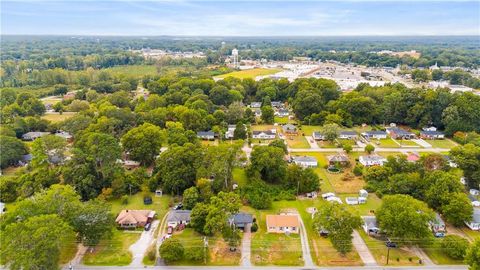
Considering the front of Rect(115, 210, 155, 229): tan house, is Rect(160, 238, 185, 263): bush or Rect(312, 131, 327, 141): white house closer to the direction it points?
the bush

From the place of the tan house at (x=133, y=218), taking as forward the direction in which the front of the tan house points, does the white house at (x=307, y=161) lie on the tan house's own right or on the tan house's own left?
on the tan house's own left

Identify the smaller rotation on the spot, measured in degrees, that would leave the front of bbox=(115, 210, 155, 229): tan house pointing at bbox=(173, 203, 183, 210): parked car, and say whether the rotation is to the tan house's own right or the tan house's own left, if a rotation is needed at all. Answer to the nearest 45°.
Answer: approximately 90° to the tan house's own left

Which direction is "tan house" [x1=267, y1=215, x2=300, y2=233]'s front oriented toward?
toward the camera

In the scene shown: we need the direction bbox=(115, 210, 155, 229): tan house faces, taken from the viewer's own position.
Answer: facing the viewer

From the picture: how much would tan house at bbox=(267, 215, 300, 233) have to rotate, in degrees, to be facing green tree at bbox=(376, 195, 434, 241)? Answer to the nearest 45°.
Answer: approximately 90° to its left

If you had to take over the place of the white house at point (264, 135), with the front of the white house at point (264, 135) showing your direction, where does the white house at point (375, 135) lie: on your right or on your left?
on your left

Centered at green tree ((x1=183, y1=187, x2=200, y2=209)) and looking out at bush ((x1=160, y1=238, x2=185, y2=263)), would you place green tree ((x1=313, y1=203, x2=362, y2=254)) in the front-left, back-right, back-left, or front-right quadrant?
front-left

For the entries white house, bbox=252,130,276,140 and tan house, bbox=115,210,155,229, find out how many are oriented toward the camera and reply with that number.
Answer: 2

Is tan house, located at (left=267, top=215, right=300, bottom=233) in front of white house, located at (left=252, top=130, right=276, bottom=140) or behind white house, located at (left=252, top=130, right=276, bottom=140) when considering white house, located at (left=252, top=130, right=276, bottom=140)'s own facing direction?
in front

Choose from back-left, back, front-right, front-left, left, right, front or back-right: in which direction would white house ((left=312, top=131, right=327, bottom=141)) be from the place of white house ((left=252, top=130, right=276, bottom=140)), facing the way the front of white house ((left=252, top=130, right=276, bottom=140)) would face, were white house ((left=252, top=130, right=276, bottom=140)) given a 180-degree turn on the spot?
right

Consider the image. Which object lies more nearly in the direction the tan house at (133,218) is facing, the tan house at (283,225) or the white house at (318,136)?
the tan house

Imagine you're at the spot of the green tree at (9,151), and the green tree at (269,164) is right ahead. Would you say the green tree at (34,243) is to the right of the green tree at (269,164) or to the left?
right

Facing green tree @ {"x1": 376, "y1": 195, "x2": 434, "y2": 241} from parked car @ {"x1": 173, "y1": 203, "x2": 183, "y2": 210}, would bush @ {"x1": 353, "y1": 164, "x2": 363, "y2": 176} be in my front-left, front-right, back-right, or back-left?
front-left

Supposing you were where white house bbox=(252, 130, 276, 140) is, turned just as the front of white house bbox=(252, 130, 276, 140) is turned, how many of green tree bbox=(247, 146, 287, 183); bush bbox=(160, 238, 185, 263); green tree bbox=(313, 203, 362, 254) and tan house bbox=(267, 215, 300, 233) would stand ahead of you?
4

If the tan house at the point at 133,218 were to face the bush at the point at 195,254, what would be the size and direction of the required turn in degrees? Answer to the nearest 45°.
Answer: approximately 45° to its left
